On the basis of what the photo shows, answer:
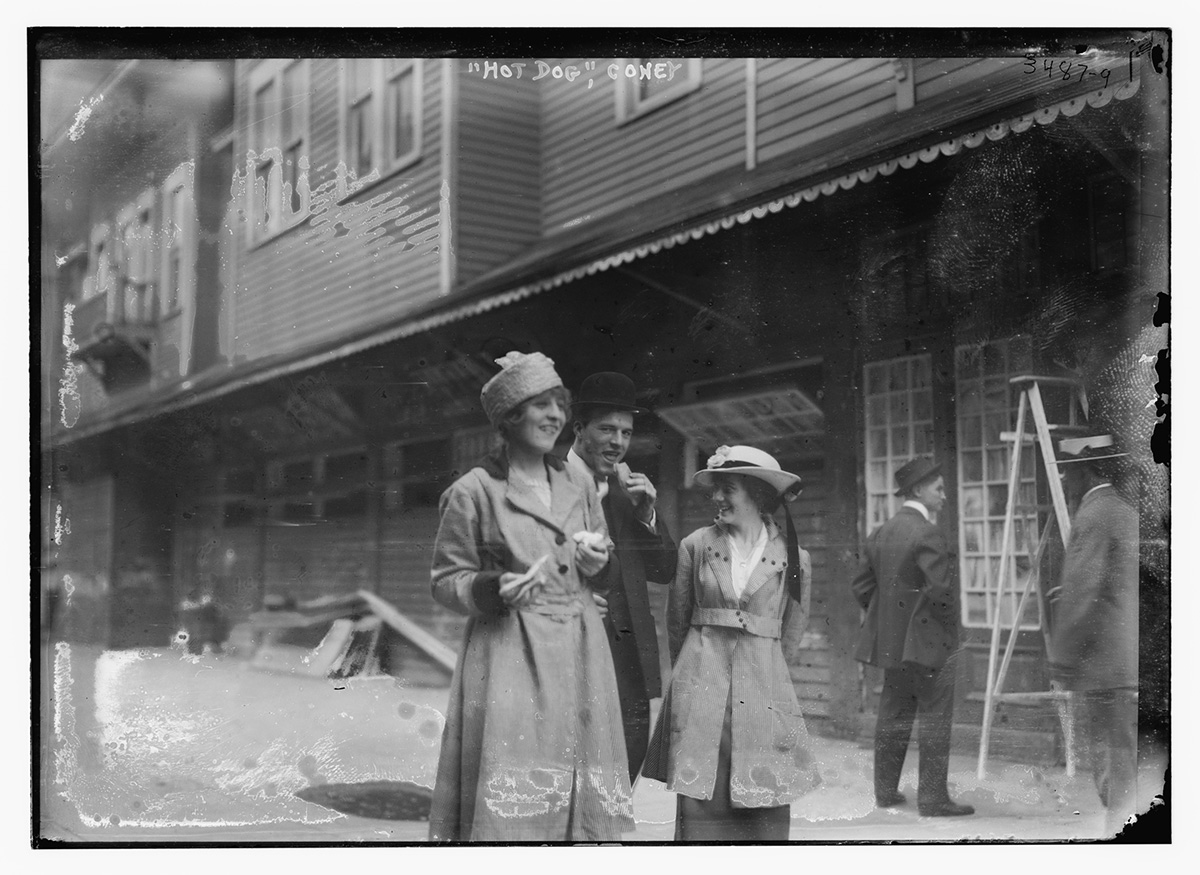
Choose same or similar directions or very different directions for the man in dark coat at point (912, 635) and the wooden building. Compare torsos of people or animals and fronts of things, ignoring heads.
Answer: very different directions

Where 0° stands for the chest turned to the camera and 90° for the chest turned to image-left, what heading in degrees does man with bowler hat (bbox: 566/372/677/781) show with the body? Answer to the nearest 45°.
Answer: approximately 315°

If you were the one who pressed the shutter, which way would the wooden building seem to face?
facing the viewer and to the left of the viewer

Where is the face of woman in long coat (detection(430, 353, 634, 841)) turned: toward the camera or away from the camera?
toward the camera

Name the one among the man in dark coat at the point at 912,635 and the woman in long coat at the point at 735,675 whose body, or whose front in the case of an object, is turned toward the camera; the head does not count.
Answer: the woman in long coat

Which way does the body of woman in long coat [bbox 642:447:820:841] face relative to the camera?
toward the camera

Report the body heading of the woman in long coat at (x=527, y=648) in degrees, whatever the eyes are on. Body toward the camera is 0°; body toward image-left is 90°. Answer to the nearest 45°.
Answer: approximately 315°

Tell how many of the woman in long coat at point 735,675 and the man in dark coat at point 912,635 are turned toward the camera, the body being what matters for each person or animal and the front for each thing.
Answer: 1
